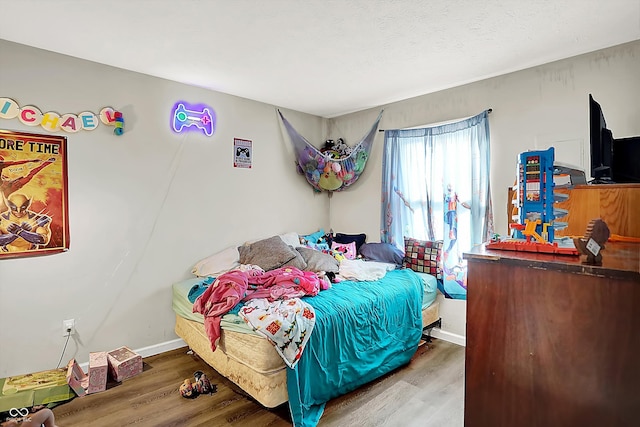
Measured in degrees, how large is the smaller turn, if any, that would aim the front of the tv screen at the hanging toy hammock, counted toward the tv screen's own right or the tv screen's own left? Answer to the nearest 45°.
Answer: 0° — it already faces it

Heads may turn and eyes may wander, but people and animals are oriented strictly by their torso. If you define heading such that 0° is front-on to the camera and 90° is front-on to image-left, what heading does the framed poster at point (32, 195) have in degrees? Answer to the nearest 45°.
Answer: approximately 315°

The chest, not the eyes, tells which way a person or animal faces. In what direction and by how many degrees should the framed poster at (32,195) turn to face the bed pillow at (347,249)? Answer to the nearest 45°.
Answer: approximately 45° to its left

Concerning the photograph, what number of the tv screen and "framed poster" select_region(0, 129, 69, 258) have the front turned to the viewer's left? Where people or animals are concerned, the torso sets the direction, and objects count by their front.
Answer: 1

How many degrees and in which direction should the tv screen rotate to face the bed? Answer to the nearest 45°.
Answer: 0° — it already faces it

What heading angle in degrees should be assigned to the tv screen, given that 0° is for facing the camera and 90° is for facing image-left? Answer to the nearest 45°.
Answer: approximately 90°
